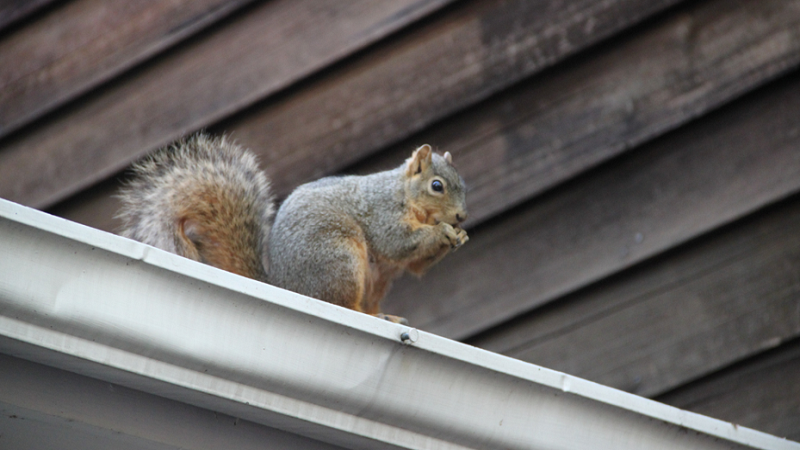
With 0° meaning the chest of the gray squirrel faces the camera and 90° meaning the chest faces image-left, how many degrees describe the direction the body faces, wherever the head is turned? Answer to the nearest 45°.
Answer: approximately 270°
